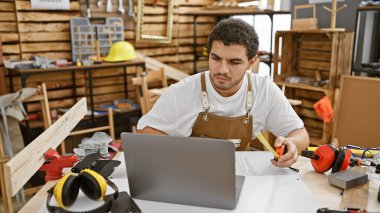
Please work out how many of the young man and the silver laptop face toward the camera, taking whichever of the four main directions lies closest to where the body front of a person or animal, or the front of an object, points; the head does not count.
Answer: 1

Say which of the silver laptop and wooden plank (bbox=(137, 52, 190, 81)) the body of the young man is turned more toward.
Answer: the silver laptop

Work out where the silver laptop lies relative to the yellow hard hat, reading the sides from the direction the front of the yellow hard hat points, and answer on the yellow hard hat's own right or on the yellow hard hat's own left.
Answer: on the yellow hard hat's own left

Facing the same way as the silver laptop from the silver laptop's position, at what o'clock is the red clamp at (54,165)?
The red clamp is roughly at 10 o'clock from the silver laptop.

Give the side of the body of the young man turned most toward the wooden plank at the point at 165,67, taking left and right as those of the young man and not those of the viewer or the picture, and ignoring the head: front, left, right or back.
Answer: back

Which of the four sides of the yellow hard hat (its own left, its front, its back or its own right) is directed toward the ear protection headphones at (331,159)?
left

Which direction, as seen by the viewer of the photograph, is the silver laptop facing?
facing away from the viewer
